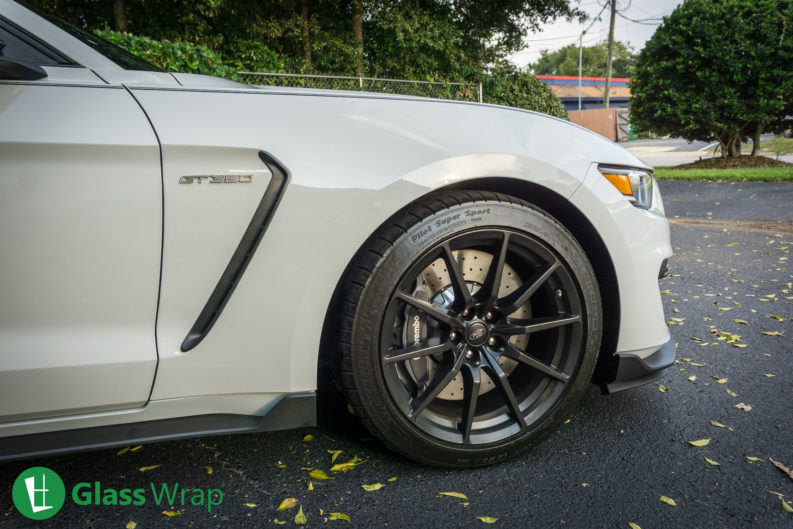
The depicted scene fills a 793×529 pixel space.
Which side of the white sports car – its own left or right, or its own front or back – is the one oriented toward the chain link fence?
left

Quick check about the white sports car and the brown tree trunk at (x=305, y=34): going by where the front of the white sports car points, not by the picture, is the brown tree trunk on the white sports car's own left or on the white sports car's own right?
on the white sports car's own left

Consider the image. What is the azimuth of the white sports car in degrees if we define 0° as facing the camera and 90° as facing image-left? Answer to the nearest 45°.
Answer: approximately 270°

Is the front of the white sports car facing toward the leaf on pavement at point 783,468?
yes

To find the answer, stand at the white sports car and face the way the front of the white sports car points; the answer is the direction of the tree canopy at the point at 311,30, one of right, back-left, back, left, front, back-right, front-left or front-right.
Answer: left

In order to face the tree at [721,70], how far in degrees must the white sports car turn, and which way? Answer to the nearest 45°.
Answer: approximately 45° to its left

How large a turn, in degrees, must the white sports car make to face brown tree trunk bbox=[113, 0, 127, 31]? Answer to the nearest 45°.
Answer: approximately 90° to its left

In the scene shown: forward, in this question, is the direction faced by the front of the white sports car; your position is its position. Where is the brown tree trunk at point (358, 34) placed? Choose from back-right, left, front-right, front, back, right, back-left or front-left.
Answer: left

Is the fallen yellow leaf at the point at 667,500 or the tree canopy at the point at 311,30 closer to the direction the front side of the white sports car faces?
the fallen yellow leaf

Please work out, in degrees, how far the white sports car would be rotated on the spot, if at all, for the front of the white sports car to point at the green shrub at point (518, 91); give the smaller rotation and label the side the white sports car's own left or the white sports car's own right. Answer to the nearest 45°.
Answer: approximately 90° to the white sports car's own left
